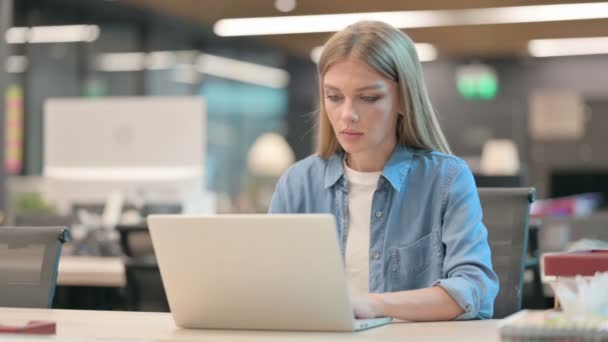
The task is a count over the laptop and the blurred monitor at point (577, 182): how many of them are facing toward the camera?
1

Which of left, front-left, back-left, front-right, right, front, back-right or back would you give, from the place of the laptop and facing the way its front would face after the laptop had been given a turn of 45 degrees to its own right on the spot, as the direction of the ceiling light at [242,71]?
left

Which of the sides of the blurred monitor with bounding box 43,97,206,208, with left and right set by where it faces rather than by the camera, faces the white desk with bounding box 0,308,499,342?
back

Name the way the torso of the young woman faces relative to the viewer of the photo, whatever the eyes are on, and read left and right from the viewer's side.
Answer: facing the viewer and to the left of the viewer

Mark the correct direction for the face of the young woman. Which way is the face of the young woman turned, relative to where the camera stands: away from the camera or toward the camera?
toward the camera

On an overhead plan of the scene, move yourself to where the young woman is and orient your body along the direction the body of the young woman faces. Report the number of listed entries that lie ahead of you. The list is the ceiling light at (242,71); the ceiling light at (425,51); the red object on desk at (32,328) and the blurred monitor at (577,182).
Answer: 1

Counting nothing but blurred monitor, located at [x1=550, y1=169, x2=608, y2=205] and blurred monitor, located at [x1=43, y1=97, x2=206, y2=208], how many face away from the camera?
1

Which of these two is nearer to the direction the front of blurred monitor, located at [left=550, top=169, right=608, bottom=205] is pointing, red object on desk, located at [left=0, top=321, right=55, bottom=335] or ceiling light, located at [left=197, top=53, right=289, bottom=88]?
the red object on desk

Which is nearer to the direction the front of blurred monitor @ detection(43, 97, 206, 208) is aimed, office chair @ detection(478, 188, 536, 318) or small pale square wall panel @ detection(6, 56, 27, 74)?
the small pale square wall panel

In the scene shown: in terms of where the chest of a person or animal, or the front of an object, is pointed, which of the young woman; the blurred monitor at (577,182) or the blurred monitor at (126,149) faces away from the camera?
the blurred monitor at (126,149)

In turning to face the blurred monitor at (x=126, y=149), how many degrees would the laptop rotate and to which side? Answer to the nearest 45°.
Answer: approximately 45° to its left

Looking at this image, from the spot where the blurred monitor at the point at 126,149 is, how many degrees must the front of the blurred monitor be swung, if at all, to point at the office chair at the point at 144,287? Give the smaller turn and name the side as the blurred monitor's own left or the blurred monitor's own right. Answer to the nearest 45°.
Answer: approximately 180°

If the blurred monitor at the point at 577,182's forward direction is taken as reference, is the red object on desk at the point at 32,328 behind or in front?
in front

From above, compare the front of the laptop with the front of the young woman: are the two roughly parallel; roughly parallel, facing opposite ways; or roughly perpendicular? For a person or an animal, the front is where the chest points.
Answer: roughly parallel, facing opposite ways

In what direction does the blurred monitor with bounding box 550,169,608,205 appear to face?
toward the camera

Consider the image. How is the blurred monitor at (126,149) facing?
away from the camera

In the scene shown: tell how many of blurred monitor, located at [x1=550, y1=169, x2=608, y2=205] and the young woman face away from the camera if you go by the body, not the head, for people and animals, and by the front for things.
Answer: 0

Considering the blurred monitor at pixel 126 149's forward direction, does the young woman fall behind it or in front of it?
behind

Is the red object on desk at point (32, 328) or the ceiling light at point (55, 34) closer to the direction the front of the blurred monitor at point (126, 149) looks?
the ceiling light
